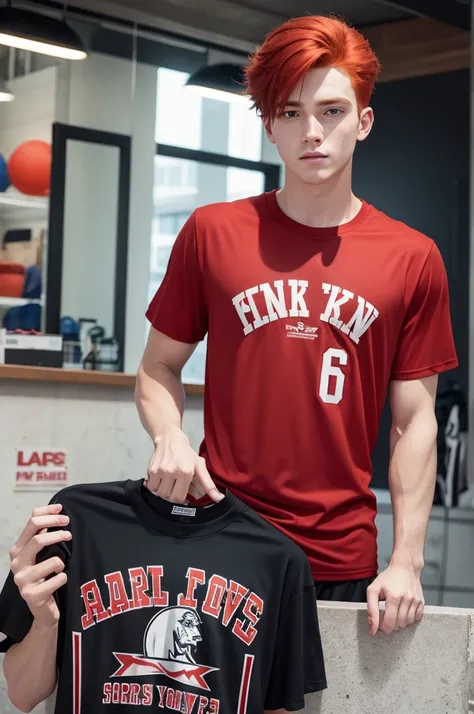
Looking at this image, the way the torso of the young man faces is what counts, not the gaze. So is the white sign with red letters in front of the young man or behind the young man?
behind

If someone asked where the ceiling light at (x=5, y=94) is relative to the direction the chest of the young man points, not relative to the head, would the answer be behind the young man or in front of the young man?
behind

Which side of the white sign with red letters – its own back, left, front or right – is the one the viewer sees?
front

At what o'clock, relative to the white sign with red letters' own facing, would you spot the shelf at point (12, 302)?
The shelf is roughly at 6 o'clock from the white sign with red letters.

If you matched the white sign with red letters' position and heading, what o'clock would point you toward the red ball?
The red ball is roughly at 6 o'clock from the white sign with red letters.

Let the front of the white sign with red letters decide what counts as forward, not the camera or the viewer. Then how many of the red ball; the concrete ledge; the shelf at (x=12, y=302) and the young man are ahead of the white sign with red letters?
2

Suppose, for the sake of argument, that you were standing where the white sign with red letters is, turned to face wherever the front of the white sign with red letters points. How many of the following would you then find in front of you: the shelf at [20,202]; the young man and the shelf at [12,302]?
1

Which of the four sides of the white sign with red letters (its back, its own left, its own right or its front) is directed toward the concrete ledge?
front

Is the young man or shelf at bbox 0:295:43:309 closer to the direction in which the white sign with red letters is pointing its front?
the young man

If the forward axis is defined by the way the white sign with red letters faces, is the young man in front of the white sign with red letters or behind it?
in front

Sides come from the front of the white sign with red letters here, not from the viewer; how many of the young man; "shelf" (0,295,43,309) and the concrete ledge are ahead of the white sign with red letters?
2

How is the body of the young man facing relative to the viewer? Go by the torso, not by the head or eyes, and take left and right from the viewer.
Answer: facing the viewer
